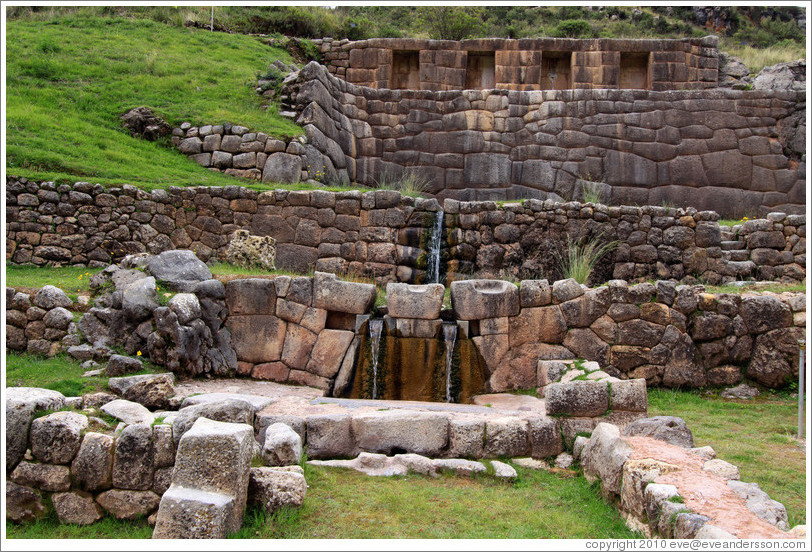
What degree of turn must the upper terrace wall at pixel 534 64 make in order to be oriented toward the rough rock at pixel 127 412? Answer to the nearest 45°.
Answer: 0° — it already faces it

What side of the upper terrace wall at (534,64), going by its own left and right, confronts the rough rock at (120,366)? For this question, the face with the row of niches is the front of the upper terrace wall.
front

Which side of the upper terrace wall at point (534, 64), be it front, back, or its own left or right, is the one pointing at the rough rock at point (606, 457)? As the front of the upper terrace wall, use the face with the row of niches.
front

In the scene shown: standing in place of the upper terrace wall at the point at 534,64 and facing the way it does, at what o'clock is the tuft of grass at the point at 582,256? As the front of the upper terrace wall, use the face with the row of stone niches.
The tuft of grass is roughly at 12 o'clock from the upper terrace wall.

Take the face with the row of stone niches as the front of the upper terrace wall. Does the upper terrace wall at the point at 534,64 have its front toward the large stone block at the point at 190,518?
yes

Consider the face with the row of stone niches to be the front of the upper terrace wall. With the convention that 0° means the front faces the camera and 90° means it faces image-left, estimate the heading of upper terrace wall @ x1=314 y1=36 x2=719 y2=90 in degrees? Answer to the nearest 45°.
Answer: approximately 0°

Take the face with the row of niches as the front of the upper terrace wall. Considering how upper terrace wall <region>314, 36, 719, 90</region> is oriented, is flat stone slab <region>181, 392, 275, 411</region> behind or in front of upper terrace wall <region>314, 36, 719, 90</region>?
in front

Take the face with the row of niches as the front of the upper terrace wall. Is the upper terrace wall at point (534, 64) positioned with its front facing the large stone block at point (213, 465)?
yes

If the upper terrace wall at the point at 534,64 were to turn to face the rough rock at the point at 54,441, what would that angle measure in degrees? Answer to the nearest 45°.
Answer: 0° — it already faces it

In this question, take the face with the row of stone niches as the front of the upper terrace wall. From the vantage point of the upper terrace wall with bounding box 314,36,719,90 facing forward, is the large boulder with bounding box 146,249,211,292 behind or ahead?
ahead
